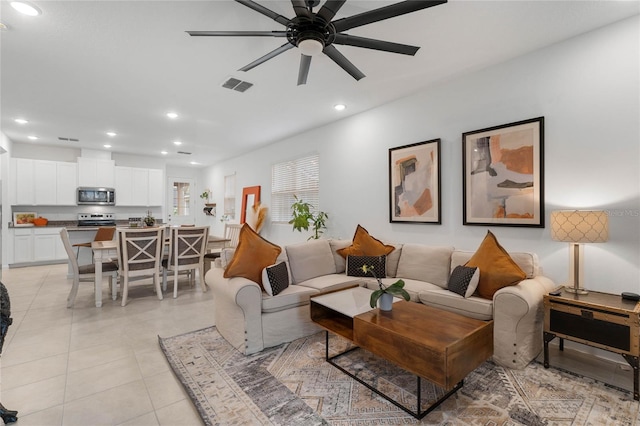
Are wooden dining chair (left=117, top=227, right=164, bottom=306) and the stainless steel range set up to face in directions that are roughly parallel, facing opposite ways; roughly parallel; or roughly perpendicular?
roughly parallel, facing opposite ways

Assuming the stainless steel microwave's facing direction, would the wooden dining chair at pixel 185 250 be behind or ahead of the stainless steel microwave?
ahead

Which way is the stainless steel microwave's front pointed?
toward the camera

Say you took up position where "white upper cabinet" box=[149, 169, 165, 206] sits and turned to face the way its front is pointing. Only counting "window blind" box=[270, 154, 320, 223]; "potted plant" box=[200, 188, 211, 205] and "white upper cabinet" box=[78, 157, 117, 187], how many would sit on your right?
1

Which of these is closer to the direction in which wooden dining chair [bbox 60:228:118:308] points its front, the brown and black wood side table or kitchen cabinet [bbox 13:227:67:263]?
the brown and black wood side table

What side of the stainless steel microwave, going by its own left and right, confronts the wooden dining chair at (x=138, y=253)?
front

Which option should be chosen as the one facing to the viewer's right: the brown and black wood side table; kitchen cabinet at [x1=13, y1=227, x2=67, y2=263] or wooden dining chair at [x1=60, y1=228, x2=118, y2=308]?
the wooden dining chair

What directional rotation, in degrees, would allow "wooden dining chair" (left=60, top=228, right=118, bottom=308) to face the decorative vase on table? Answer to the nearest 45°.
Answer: approximately 45° to its right

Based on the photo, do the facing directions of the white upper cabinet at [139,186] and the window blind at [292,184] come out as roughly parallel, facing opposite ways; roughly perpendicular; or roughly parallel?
roughly perpendicular

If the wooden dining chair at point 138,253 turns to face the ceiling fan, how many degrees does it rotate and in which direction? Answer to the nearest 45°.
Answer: approximately 180°

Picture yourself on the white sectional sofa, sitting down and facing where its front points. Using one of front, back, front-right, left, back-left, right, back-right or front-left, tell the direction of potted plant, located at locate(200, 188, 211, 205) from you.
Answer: back-right

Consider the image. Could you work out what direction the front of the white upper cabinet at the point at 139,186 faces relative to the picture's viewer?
facing the viewer

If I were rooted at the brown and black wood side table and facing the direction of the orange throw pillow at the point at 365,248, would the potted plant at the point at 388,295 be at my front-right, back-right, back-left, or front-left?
front-left

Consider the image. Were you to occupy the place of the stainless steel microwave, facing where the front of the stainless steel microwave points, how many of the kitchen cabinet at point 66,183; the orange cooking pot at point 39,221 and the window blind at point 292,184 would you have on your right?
2

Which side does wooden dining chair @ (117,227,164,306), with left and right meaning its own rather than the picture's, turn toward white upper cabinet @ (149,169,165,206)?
front

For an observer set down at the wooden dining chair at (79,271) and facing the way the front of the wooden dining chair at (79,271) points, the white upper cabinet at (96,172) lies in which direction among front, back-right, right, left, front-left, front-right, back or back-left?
left

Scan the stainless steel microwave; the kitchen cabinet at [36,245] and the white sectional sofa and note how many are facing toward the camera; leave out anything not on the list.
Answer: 3

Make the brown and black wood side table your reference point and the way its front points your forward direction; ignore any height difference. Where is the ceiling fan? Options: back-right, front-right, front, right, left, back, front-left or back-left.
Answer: front
